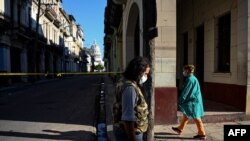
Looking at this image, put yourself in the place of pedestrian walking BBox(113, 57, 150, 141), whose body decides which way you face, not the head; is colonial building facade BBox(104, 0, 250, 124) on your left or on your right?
on your left
